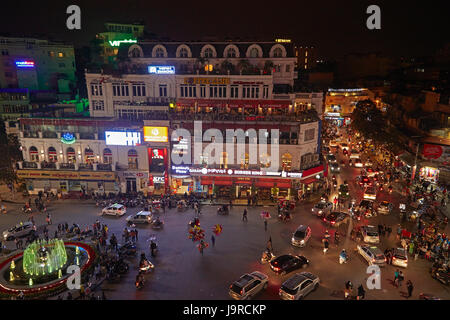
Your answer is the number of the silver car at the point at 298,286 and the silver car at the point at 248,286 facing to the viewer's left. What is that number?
0

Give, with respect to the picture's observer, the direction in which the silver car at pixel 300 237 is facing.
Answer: facing the viewer and to the left of the viewer
